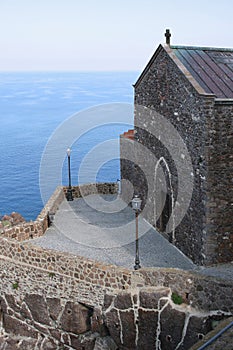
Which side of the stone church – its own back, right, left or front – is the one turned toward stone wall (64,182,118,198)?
right

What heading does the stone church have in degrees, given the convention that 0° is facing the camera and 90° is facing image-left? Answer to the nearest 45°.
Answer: approximately 45°

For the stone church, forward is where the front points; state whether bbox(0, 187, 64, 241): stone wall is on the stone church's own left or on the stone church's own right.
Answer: on the stone church's own right
